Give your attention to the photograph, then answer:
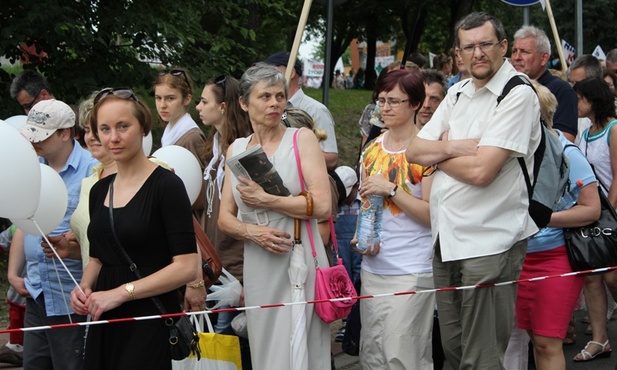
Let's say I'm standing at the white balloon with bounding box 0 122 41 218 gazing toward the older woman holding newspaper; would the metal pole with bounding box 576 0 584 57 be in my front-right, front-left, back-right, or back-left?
front-left

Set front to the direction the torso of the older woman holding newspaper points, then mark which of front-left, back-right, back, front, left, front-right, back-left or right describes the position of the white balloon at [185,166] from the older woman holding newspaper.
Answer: back-right

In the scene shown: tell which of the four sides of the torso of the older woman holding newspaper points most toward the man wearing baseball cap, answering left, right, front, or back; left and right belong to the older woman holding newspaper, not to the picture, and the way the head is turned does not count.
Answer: right

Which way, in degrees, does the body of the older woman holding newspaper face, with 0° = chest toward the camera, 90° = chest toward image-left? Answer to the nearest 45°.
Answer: approximately 0°

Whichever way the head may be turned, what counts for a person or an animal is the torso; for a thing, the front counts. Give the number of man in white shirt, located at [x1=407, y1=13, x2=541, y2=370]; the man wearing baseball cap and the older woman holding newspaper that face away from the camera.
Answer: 0

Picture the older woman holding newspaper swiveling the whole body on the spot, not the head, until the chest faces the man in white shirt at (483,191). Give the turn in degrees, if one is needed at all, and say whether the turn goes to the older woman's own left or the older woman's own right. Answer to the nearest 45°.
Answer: approximately 90° to the older woman's own left

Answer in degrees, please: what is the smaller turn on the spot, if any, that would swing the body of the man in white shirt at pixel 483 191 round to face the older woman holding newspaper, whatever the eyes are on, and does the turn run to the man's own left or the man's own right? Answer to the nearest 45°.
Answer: approximately 45° to the man's own right

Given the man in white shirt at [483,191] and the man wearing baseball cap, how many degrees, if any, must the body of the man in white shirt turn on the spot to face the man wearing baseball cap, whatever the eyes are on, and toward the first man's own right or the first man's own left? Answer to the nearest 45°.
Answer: approximately 45° to the first man's own right

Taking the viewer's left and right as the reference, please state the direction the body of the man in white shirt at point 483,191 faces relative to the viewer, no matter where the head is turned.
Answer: facing the viewer and to the left of the viewer

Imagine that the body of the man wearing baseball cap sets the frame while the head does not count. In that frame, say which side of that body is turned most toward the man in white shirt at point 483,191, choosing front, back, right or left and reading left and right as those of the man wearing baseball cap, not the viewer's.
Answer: left

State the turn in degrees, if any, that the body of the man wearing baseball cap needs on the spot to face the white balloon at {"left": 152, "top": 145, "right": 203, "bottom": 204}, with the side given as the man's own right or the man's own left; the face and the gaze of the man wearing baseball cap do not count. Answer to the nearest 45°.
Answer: approximately 135° to the man's own left
